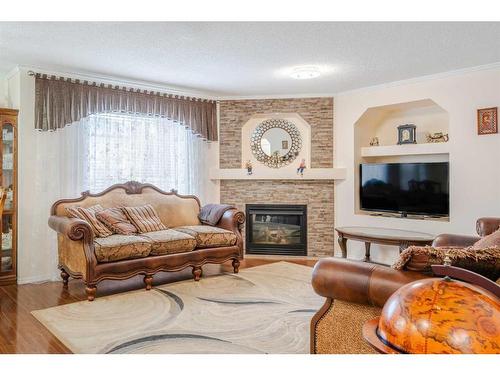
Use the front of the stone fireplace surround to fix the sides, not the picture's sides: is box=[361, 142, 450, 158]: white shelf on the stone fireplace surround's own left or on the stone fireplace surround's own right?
on the stone fireplace surround's own left

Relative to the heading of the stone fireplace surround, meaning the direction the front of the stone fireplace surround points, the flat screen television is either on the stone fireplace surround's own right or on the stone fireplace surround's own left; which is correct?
on the stone fireplace surround's own left

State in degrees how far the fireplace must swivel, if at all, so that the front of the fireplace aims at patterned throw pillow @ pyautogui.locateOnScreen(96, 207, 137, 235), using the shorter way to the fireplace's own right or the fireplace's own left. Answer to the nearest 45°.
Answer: approximately 45° to the fireplace's own right

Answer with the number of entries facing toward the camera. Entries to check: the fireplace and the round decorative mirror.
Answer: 2

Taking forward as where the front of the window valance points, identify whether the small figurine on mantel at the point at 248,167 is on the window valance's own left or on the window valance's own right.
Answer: on the window valance's own left

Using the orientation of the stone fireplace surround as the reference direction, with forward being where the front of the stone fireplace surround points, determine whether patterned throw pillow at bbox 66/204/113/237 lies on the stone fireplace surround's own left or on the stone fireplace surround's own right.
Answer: on the stone fireplace surround's own right

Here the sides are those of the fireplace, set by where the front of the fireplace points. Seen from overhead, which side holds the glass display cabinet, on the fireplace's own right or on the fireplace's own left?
on the fireplace's own right

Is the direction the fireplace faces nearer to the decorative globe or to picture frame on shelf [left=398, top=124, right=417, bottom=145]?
the decorative globe

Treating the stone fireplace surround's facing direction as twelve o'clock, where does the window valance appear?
The window valance is roughly at 2 o'clock from the stone fireplace surround.
